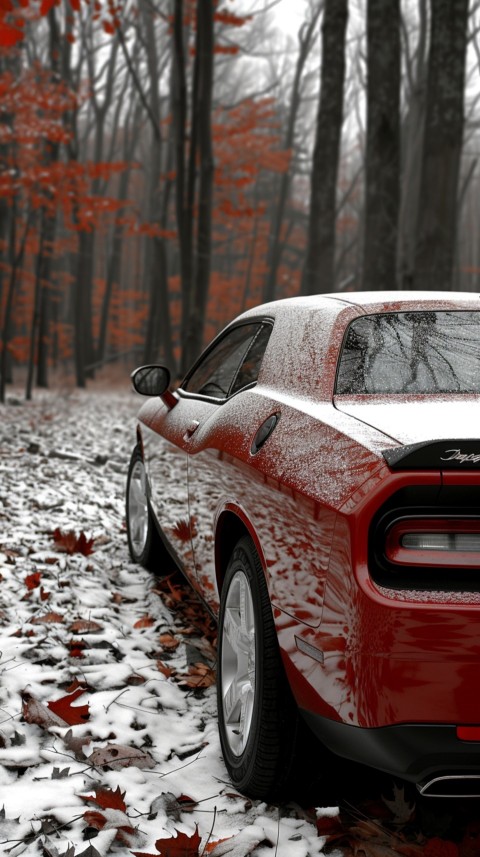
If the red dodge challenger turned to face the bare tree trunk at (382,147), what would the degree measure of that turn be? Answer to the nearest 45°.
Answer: approximately 45° to its right

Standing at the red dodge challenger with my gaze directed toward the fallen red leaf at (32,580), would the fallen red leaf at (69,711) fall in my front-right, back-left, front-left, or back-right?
front-left

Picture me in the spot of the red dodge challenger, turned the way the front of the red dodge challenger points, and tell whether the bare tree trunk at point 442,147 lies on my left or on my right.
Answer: on my right

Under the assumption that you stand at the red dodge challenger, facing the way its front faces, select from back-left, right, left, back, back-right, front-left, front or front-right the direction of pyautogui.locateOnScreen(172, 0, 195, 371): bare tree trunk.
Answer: front-right

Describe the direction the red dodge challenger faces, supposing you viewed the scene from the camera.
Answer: facing away from the viewer and to the left of the viewer

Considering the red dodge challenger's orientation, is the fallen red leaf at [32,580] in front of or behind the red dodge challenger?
in front

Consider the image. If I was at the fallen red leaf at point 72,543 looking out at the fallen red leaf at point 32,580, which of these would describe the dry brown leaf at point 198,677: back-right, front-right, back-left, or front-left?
front-left
